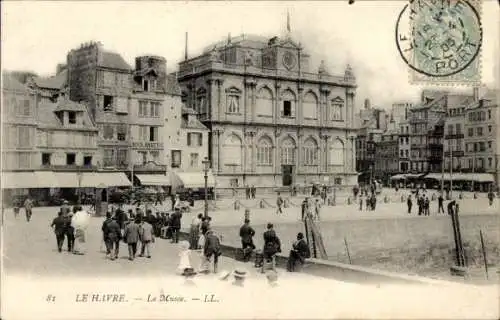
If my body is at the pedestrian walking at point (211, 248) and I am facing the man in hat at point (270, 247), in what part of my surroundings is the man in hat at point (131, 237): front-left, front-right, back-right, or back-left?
back-left
